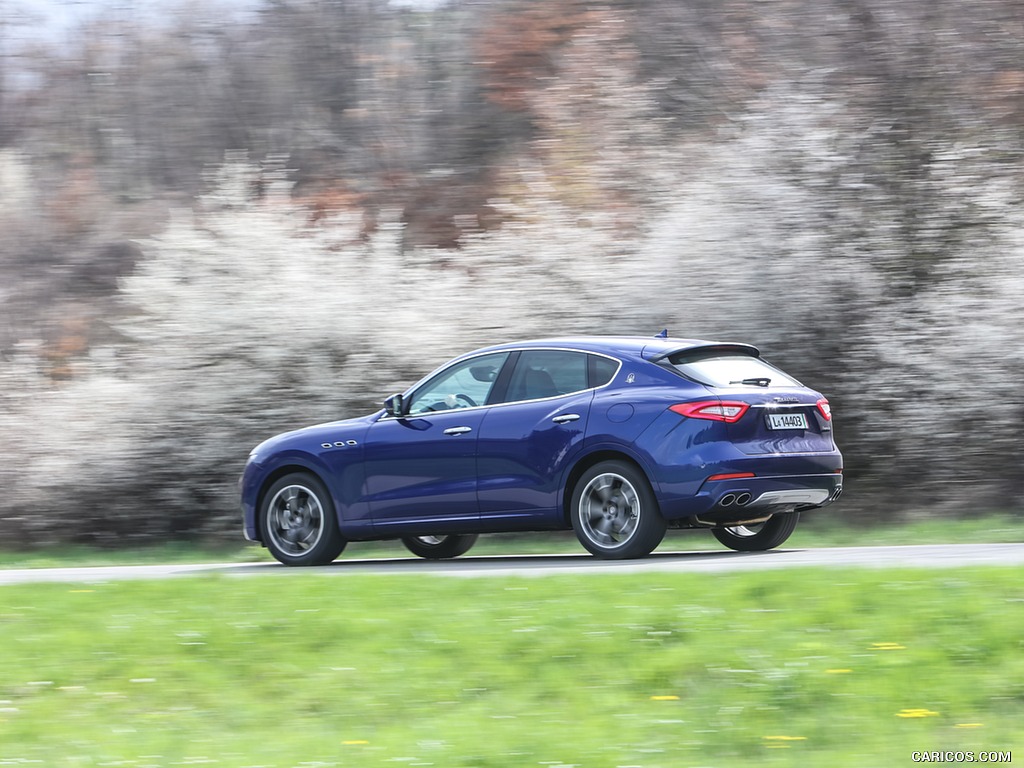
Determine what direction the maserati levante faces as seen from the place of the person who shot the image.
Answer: facing away from the viewer and to the left of the viewer
